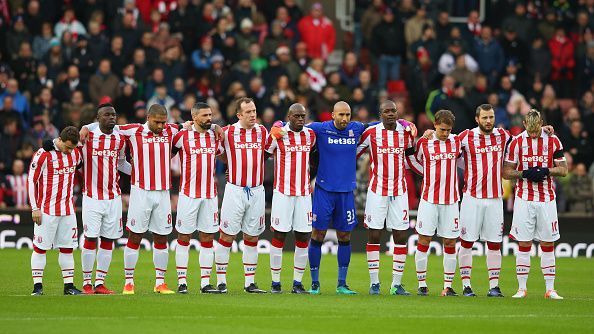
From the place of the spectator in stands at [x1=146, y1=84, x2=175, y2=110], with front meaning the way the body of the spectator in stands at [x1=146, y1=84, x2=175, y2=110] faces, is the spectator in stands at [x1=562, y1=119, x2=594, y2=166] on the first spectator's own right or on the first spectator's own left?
on the first spectator's own left

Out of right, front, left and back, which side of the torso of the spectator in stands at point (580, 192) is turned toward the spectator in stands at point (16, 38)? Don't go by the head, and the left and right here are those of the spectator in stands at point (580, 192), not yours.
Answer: right

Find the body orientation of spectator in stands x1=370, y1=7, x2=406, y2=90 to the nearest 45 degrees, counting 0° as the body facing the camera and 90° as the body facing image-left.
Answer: approximately 0°

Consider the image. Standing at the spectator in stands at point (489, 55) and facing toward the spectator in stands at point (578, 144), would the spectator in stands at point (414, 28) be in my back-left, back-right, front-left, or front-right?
back-right
